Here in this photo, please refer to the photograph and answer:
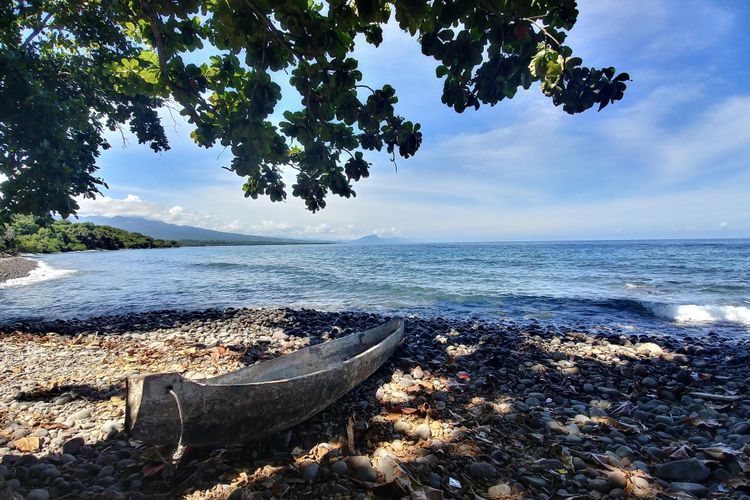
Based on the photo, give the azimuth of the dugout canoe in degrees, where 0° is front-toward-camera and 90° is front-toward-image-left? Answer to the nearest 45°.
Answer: approximately 225°

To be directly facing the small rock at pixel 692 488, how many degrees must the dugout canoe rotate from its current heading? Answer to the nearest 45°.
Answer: approximately 45° to its right

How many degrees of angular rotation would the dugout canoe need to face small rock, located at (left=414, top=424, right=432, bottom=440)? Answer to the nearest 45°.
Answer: approximately 45° to its right

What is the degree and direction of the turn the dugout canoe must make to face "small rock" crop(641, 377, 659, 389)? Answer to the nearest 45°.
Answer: approximately 45° to its right

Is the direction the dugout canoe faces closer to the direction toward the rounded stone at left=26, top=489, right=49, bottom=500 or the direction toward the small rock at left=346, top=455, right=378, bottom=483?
the small rock

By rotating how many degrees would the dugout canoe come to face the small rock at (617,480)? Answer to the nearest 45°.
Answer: approximately 45° to its right

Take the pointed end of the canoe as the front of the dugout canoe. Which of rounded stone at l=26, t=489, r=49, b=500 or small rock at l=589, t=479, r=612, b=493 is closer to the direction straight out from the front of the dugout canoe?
the small rock
